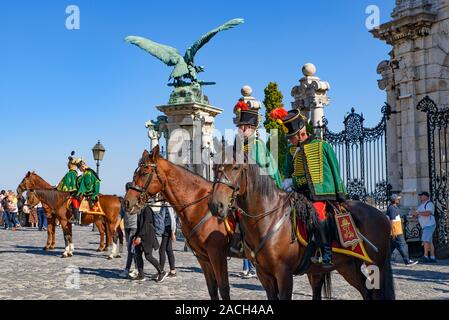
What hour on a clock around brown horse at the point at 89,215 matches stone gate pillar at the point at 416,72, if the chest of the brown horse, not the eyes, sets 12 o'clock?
The stone gate pillar is roughly at 7 o'clock from the brown horse.

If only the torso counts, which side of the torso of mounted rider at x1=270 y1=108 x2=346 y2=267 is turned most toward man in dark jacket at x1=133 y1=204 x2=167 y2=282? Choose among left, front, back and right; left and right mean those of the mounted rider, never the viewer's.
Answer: right

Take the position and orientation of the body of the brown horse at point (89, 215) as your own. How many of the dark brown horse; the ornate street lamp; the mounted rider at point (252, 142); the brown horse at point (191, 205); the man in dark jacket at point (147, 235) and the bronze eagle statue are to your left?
4

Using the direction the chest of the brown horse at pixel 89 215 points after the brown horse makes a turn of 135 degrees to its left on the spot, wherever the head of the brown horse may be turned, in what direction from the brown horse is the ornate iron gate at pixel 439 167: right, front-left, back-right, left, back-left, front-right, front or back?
front

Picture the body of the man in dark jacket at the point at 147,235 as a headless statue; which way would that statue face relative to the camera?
to the viewer's left

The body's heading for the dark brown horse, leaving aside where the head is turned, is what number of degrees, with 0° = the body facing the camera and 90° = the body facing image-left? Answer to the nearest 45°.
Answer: approximately 45°

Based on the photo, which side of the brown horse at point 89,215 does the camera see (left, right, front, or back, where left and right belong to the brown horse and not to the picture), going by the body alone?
left

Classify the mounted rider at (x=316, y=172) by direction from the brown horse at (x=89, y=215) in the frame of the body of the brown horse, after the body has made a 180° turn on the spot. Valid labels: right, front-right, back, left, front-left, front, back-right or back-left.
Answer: right

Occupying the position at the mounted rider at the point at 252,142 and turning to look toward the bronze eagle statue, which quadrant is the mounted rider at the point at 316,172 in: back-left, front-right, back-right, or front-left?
back-right
